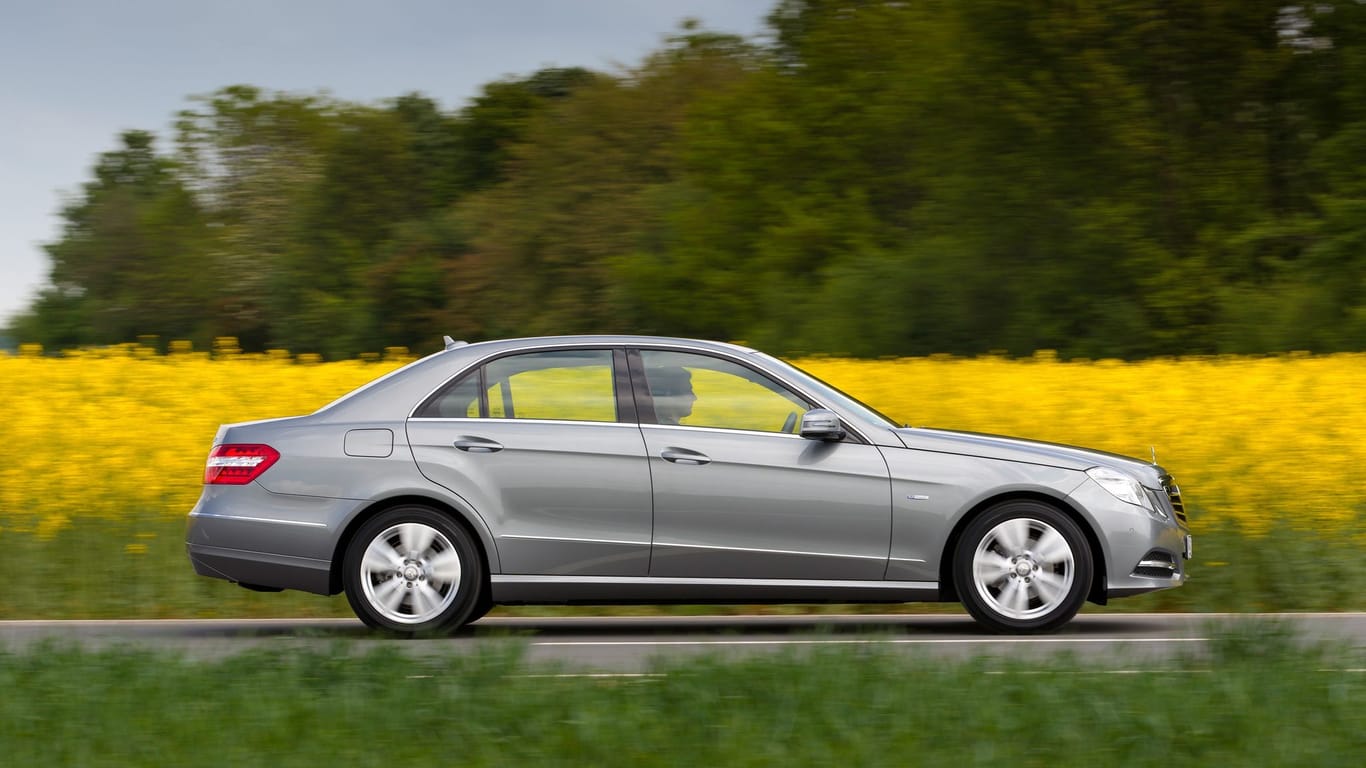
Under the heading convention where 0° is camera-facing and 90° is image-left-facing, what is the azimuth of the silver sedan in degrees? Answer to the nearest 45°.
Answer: approximately 270°

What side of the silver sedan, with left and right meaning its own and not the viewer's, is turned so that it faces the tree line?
left
